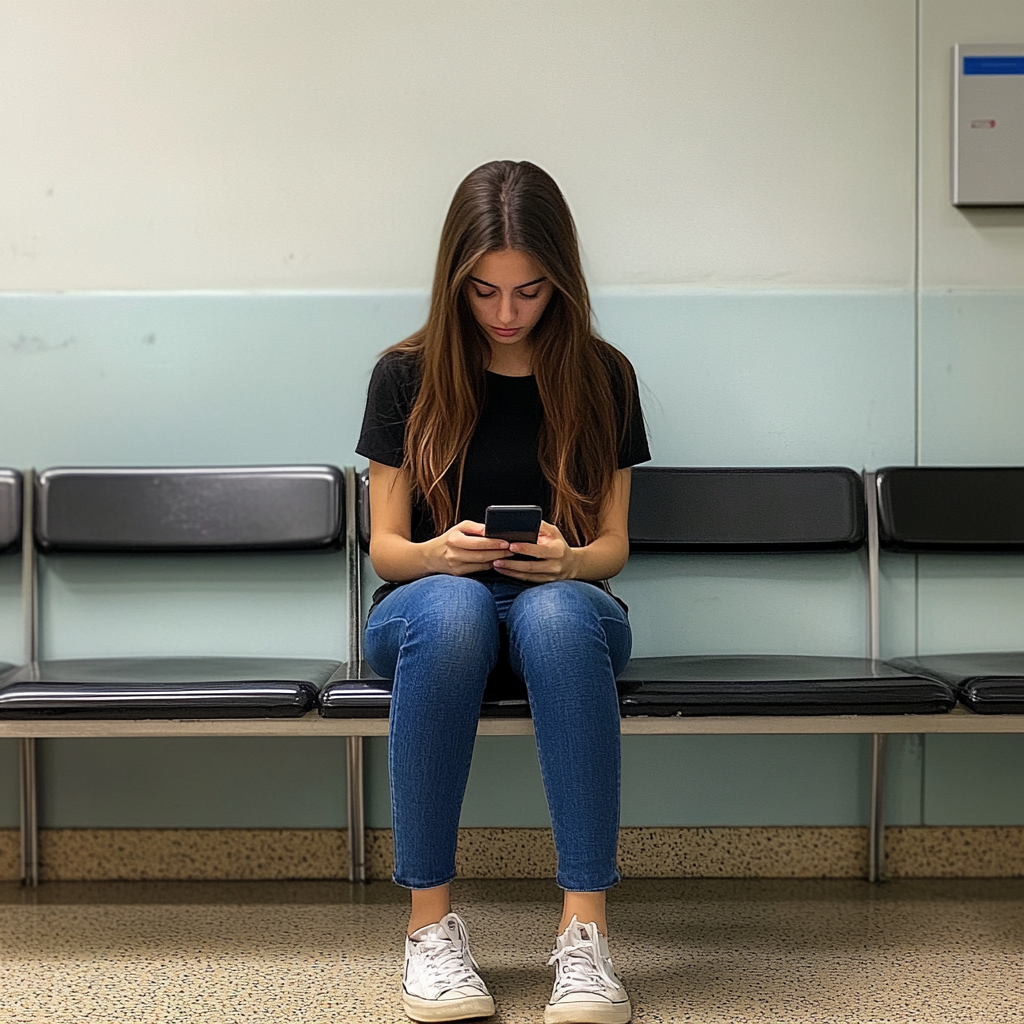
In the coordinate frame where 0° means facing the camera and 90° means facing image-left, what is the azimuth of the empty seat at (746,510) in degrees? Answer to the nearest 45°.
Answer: approximately 0°

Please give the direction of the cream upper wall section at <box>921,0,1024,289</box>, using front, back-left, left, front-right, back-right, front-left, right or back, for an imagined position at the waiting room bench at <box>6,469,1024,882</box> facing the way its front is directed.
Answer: back-left
